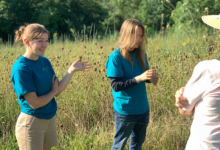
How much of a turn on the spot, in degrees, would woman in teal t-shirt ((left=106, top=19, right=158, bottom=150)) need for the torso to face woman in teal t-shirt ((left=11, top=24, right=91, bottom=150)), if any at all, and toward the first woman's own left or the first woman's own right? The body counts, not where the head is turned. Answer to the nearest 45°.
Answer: approximately 90° to the first woman's own right

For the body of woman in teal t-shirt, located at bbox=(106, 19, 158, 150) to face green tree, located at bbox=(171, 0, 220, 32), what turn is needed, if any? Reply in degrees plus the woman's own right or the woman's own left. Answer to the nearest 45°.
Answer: approximately 135° to the woman's own left

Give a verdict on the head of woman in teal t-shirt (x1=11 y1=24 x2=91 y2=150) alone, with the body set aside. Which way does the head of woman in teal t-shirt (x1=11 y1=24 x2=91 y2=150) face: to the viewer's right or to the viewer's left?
to the viewer's right

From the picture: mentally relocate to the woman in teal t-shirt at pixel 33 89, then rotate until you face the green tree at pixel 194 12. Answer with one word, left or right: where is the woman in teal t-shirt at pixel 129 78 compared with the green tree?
right

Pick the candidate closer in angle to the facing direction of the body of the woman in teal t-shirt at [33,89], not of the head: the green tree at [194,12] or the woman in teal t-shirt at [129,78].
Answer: the woman in teal t-shirt

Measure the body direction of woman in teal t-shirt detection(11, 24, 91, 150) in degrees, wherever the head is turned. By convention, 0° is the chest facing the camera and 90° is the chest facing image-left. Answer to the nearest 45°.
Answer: approximately 315°

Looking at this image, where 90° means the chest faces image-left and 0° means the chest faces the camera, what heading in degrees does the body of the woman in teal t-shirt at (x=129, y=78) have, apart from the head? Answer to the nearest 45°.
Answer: approximately 315°

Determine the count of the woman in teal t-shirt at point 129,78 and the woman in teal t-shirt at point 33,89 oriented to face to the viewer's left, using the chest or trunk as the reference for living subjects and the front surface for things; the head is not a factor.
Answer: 0

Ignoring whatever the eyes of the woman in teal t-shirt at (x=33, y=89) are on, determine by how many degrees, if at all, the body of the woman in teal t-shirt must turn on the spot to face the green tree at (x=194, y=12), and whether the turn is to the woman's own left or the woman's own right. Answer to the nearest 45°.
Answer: approximately 90° to the woman's own left
